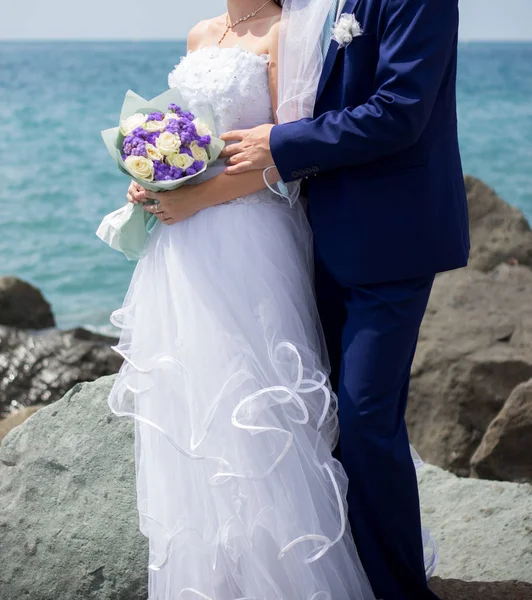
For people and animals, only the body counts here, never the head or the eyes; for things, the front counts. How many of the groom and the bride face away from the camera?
0

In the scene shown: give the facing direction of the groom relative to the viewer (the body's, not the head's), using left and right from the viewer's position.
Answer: facing to the left of the viewer

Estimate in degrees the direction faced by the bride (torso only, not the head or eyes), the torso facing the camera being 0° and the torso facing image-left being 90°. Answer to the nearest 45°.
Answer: approximately 45°

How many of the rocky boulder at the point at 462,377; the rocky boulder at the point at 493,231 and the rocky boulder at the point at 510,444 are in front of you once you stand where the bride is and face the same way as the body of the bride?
0

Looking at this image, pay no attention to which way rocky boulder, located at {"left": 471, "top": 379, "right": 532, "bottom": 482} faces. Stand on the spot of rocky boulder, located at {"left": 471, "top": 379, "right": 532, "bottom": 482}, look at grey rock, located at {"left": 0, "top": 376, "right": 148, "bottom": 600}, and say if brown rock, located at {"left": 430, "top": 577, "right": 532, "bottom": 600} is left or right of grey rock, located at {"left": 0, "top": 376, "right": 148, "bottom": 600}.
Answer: left

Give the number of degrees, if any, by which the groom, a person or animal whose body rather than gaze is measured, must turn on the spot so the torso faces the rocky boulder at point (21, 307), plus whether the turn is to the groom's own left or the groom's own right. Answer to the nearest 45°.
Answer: approximately 45° to the groom's own right

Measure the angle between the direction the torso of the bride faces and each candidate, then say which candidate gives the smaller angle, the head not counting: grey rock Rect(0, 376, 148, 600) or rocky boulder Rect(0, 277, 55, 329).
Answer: the grey rock

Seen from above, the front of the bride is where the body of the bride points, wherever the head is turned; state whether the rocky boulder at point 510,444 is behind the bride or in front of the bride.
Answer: behind
